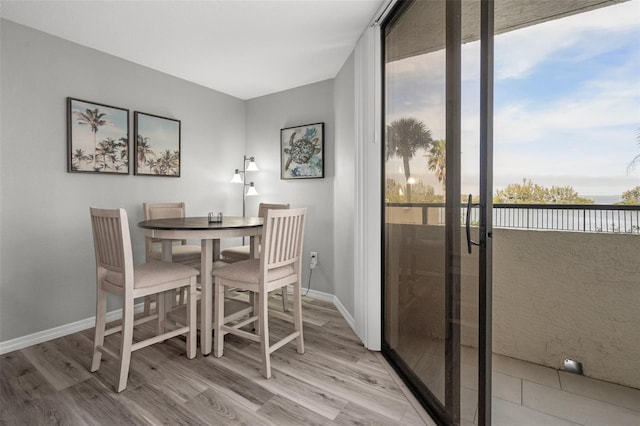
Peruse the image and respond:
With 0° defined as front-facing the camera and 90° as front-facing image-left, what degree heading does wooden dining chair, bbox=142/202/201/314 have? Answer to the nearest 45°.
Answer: approximately 315°

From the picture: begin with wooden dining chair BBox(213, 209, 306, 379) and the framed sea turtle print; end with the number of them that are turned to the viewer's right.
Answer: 0

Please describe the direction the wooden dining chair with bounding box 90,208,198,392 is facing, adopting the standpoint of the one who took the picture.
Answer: facing away from the viewer and to the right of the viewer

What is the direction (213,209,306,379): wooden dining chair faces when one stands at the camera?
facing away from the viewer and to the left of the viewer

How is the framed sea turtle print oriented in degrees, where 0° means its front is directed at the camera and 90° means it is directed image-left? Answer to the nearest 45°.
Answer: approximately 45°

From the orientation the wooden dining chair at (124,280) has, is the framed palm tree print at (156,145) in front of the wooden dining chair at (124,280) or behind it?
in front

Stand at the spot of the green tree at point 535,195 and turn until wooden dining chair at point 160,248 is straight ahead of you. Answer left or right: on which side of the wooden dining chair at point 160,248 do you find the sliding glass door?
left

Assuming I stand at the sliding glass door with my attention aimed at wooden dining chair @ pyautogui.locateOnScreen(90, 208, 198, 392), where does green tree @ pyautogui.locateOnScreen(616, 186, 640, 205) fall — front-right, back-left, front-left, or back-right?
back-right
